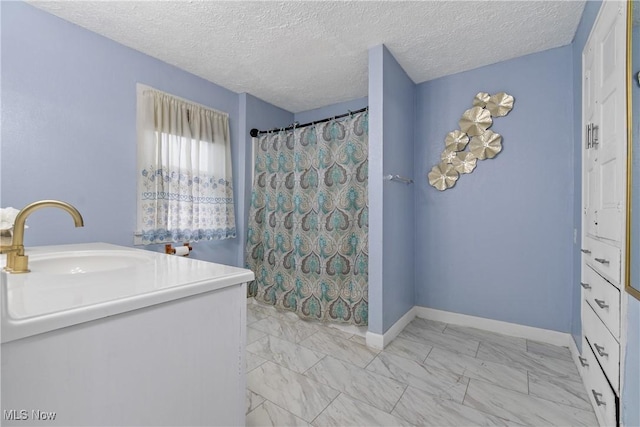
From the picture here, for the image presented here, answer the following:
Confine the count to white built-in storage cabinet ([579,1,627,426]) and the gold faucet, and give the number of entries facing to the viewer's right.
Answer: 1

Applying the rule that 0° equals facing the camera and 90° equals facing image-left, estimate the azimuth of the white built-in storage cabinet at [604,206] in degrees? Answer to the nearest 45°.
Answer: approximately 90°

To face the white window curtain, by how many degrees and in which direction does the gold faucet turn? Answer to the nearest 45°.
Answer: approximately 45° to its left

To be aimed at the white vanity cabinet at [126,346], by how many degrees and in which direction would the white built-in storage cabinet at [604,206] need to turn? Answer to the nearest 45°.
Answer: approximately 45° to its left

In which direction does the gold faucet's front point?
to the viewer's right
